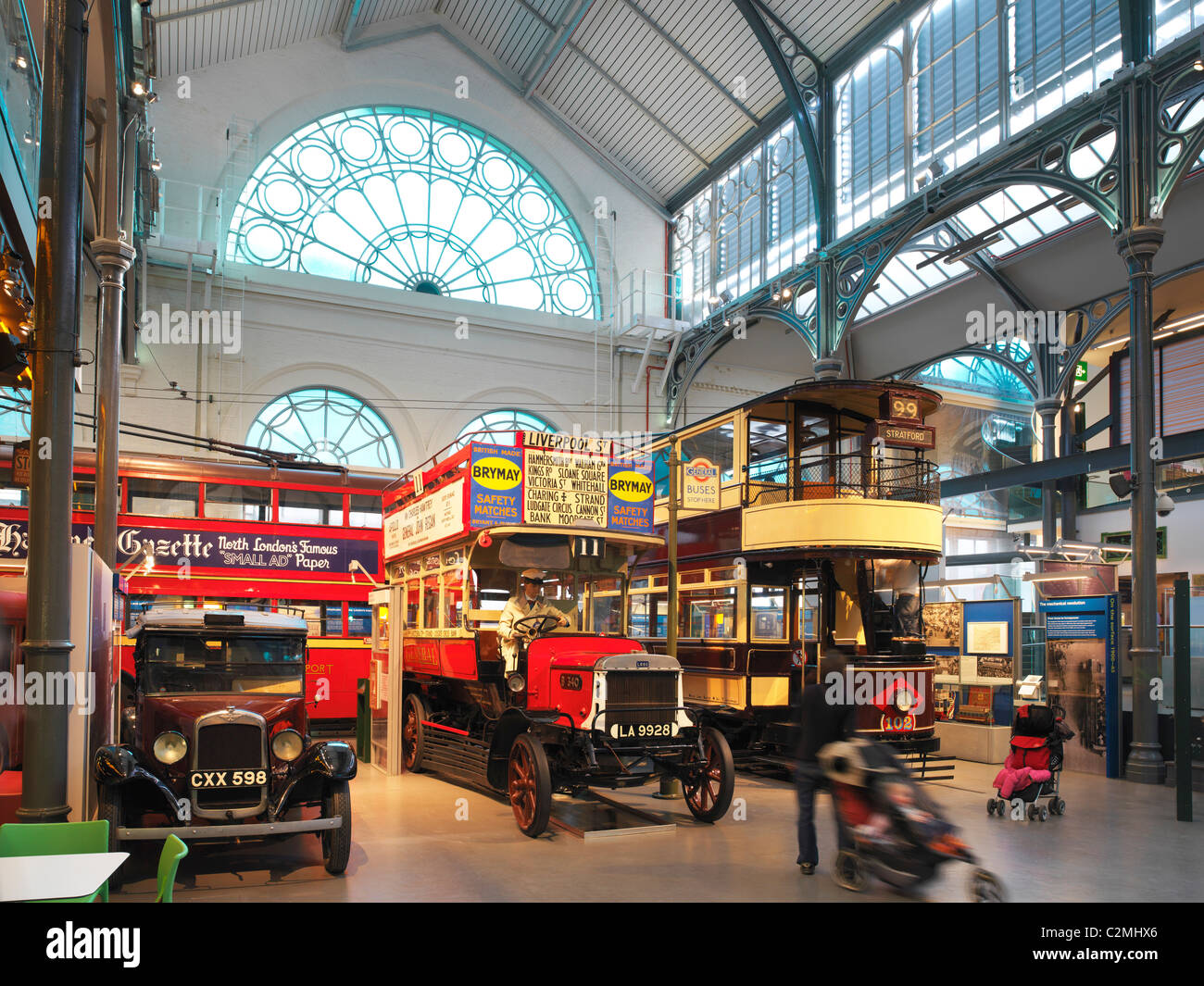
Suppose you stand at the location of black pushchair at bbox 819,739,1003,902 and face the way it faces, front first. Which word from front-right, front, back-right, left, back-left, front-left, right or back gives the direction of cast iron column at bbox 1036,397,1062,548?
back-left

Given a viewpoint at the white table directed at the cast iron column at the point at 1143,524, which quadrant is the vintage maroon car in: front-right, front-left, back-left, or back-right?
front-left

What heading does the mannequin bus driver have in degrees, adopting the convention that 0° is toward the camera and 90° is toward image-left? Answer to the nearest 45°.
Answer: approximately 315°

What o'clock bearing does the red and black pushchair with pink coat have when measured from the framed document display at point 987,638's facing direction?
The red and black pushchair with pink coat is roughly at 12 o'clock from the framed document display.

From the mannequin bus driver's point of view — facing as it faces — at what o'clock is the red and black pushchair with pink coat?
The red and black pushchair with pink coat is roughly at 11 o'clock from the mannequin bus driver.

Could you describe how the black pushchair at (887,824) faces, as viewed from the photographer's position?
facing the viewer and to the right of the viewer

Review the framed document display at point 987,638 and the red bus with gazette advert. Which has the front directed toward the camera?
the framed document display

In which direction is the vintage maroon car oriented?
toward the camera

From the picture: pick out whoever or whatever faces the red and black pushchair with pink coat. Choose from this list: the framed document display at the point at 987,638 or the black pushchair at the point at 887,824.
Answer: the framed document display

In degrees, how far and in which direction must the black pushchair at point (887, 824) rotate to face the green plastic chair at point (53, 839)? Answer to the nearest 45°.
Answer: approximately 90° to its right

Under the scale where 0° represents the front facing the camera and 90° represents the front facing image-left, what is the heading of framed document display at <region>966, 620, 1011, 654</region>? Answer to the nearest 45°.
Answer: approximately 0°
